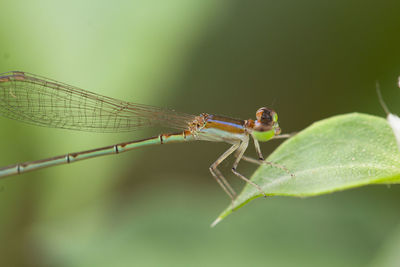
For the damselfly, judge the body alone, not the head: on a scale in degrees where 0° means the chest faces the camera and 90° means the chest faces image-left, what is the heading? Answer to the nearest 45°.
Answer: approximately 270°
